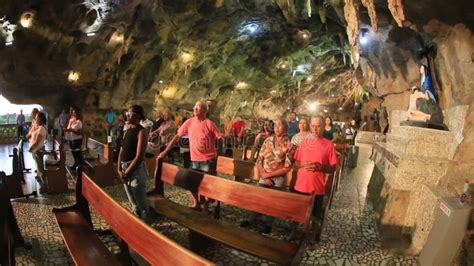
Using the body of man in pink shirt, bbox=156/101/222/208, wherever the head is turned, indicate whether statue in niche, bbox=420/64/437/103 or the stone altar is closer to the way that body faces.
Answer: the stone altar
